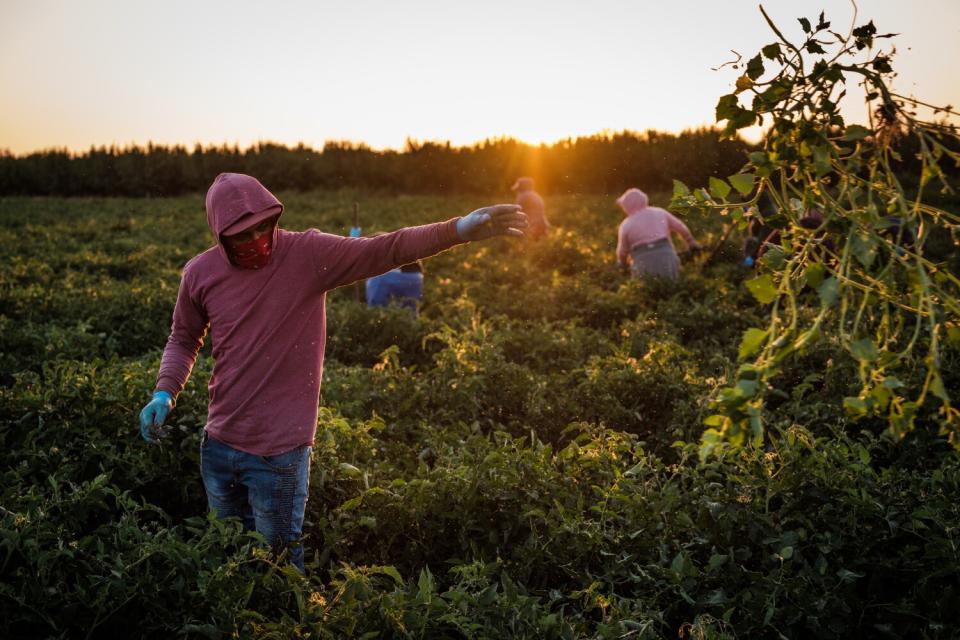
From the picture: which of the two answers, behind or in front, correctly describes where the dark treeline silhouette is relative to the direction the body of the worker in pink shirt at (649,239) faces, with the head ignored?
in front

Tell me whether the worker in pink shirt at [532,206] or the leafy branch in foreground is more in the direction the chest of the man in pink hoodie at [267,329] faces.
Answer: the leafy branch in foreground

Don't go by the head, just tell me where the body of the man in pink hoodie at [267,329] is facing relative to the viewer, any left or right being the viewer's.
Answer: facing the viewer

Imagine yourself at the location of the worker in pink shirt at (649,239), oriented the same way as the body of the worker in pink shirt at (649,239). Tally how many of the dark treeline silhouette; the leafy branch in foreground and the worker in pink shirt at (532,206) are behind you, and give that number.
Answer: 1

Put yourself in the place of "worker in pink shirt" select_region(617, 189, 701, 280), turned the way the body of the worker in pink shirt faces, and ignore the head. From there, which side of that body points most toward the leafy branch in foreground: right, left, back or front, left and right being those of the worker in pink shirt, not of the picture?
back

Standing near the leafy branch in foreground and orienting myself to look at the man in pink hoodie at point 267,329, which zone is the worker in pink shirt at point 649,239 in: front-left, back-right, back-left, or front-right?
front-right

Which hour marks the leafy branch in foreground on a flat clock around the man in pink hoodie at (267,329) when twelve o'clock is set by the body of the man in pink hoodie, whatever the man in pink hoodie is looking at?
The leafy branch in foreground is roughly at 11 o'clock from the man in pink hoodie.

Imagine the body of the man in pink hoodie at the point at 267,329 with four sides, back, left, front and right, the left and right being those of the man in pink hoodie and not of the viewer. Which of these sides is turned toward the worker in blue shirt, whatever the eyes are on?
back

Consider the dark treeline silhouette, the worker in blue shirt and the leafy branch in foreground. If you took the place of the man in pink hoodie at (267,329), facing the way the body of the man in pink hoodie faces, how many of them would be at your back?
2

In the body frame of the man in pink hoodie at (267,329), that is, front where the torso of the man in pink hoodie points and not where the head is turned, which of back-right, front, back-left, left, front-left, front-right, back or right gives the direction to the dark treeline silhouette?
back

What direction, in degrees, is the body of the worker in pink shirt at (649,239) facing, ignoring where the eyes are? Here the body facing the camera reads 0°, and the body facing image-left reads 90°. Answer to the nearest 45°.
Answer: approximately 180°

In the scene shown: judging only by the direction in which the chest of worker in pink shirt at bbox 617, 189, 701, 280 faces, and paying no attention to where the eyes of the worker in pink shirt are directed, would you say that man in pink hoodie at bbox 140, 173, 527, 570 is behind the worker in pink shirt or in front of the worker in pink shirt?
behind

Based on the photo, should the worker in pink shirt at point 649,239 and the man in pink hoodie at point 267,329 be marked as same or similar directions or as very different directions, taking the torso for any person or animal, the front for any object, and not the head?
very different directions

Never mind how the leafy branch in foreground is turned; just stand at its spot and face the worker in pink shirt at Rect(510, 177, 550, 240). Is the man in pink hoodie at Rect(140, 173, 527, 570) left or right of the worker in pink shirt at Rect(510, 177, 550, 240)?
left

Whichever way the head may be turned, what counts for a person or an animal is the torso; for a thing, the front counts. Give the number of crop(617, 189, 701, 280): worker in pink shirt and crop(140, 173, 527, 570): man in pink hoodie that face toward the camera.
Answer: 1

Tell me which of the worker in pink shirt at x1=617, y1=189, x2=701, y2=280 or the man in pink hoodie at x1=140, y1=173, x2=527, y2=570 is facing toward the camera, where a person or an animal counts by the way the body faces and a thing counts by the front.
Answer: the man in pink hoodie
